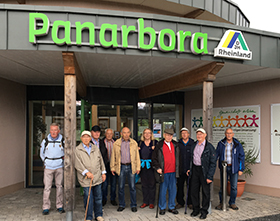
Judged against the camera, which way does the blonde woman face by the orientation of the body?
toward the camera

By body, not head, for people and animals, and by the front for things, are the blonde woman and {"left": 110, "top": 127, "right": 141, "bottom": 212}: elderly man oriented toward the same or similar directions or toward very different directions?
same or similar directions

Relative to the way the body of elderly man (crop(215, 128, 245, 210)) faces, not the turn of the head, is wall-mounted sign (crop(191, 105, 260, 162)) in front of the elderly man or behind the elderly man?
behind

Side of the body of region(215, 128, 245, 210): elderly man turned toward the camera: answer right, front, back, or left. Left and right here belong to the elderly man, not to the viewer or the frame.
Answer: front

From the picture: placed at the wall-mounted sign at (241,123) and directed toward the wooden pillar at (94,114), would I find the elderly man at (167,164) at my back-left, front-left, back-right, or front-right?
front-left

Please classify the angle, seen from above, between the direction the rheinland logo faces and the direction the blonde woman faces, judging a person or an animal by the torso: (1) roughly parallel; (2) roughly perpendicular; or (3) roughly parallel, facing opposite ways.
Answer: roughly parallel

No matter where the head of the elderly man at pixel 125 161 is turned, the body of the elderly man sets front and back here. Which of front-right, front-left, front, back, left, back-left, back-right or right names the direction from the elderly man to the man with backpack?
right

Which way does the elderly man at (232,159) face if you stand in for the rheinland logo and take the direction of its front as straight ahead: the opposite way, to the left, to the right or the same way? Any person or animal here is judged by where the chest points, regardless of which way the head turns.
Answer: the same way

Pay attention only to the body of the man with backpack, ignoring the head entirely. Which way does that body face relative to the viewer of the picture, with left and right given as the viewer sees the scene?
facing the viewer

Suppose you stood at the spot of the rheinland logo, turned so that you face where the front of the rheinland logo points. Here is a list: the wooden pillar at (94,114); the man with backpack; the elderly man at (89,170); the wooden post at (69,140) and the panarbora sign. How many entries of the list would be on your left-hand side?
0

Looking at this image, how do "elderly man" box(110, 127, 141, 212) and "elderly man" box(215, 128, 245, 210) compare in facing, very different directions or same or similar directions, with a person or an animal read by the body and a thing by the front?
same or similar directions

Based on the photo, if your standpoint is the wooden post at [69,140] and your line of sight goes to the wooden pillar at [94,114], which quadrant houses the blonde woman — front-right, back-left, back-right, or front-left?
front-right

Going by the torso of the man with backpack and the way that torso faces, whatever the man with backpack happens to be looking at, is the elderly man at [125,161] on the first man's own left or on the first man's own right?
on the first man's own left

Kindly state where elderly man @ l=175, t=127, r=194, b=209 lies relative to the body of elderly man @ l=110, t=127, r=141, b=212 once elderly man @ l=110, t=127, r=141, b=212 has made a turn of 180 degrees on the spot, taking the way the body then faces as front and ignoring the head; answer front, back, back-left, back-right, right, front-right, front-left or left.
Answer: right
